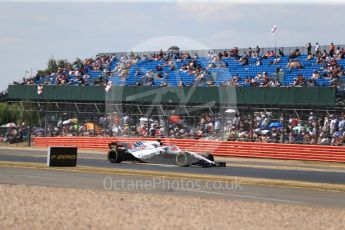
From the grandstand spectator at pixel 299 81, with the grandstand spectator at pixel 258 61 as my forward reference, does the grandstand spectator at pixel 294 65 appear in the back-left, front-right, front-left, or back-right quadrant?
front-right

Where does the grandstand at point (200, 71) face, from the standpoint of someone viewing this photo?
facing the viewer

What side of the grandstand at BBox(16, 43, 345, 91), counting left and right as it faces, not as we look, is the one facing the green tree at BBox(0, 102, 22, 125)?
right

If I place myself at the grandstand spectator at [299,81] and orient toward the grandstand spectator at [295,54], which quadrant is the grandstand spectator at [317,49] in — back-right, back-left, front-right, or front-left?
front-right

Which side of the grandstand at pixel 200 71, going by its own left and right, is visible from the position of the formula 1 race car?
front

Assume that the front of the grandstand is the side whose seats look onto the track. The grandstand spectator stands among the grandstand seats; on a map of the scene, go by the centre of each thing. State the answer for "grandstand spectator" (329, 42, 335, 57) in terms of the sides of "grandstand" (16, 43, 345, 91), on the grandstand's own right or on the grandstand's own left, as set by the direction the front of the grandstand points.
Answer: on the grandstand's own left

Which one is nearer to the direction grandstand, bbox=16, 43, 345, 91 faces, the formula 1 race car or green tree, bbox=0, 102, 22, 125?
the formula 1 race car
